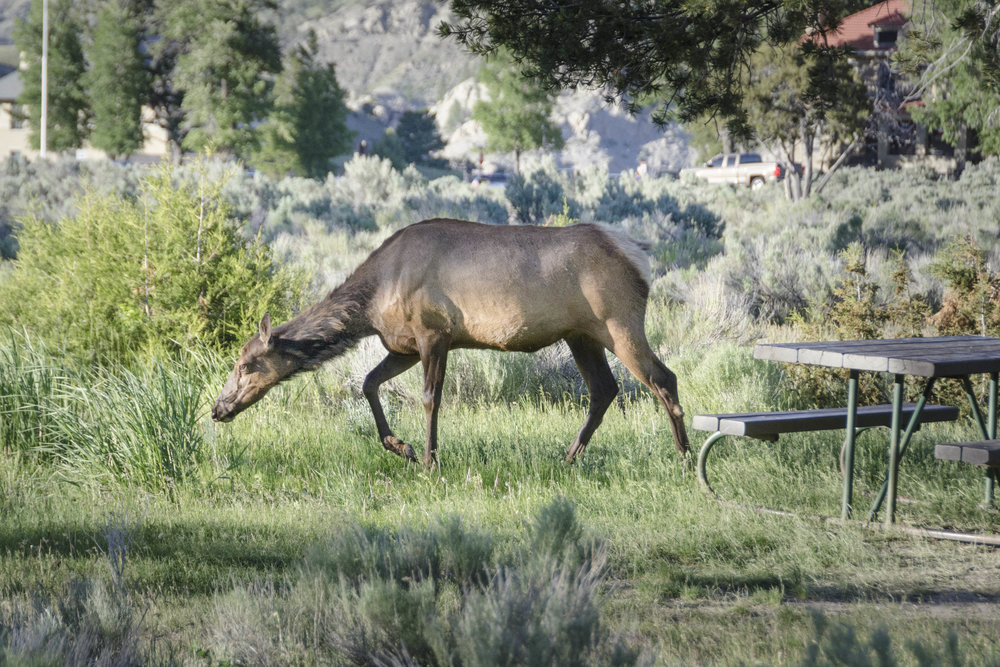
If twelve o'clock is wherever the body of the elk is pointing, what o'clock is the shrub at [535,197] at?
The shrub is roughly at 3 o'clock from the elk.

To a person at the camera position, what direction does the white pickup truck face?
facing to the left of the viewer

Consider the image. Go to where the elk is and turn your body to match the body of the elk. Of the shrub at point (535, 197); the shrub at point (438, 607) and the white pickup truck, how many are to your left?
1

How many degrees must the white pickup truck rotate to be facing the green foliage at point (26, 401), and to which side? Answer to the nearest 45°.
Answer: approximately 90° to its left

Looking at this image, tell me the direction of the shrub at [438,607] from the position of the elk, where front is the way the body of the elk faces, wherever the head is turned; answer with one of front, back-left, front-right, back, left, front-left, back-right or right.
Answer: left

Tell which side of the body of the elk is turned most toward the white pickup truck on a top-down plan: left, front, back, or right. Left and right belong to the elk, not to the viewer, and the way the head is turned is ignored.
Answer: right

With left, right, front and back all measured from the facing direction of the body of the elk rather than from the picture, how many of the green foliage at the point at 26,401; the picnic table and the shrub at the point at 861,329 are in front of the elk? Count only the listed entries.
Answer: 1

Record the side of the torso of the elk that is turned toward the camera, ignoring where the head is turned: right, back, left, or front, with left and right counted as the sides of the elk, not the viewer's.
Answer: left

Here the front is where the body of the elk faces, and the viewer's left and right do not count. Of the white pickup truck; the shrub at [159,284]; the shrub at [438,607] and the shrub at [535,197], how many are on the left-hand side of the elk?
1

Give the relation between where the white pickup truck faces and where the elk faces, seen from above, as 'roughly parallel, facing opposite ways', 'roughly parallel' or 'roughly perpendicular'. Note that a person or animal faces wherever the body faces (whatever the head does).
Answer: roughly parallel
